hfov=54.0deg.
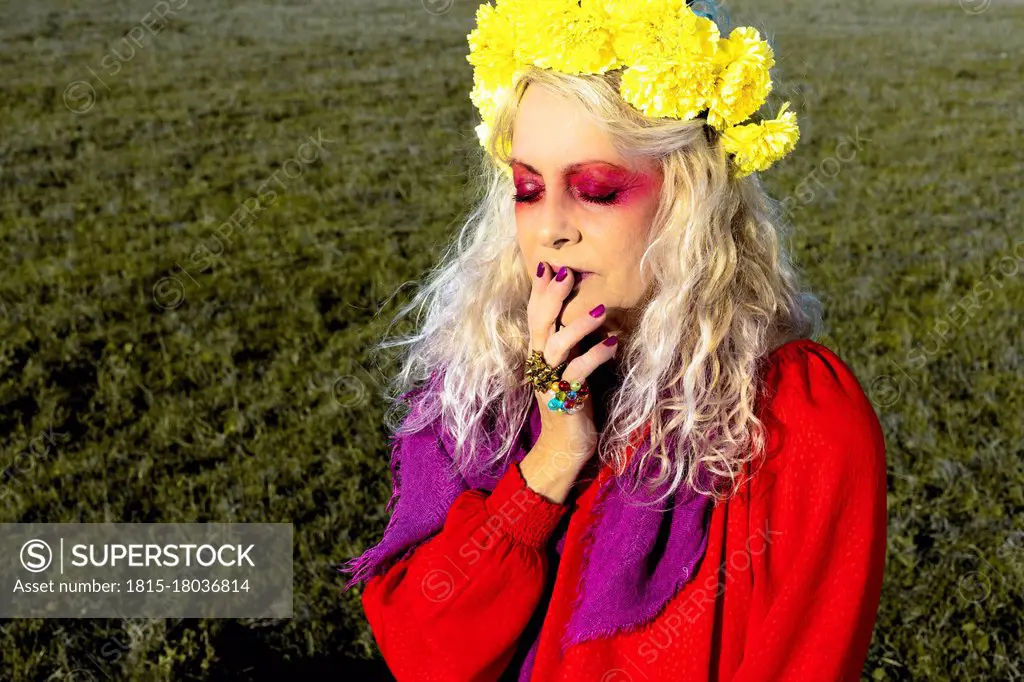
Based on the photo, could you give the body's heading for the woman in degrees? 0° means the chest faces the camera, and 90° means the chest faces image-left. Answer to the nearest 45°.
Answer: approximately 45°
